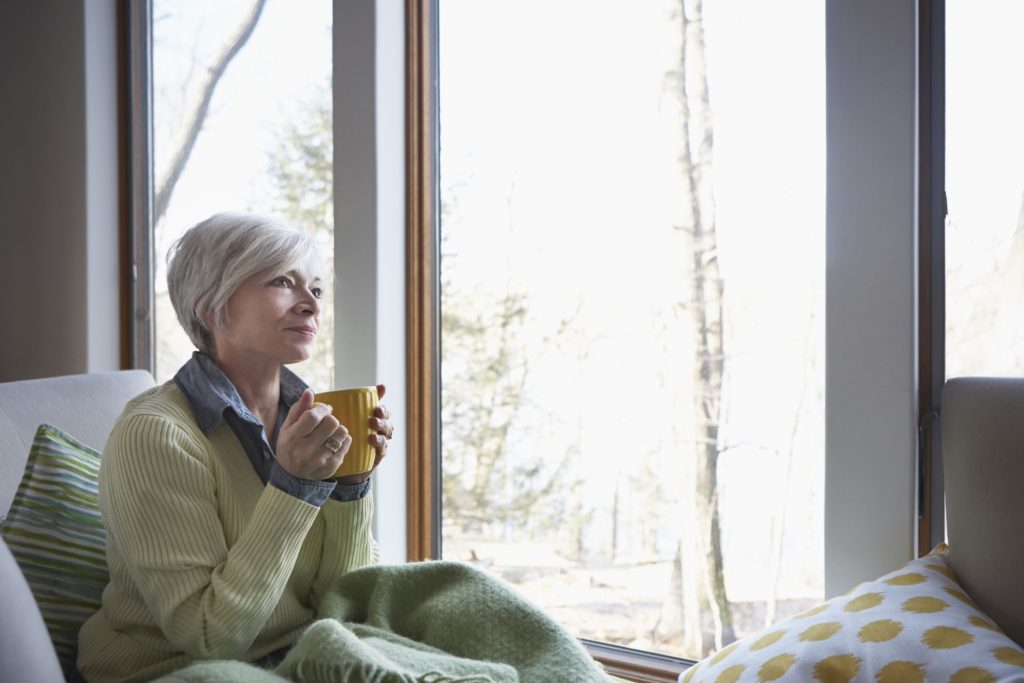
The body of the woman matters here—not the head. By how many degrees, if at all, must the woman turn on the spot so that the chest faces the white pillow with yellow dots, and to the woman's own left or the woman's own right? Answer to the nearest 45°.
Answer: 0° — they already face it

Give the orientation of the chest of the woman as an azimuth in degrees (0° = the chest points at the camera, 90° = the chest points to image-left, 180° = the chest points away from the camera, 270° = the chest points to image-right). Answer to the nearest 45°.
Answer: approximately 315°

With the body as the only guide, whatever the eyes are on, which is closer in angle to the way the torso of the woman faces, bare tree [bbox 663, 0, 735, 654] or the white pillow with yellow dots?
the white pillow with yellow dots

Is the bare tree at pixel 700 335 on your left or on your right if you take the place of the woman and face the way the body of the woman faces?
on your left
